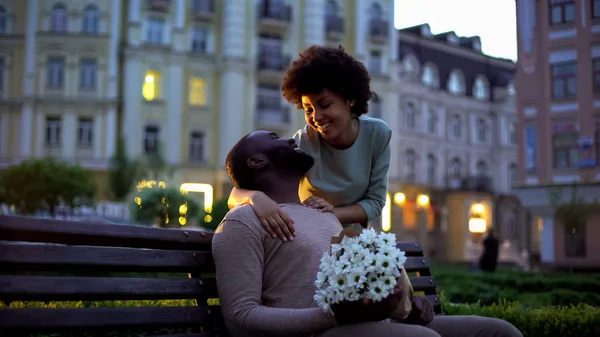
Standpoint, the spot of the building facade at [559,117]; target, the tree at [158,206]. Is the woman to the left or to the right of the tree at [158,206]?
left

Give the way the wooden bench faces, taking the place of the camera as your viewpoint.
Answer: facing the viewer and to the right of the viewer

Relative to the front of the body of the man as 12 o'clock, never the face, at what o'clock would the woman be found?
The woman is roughly at 8 o'clock from the man.

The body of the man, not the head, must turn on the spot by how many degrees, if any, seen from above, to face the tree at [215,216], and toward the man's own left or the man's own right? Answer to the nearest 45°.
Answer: approximately 135° to the man's own left

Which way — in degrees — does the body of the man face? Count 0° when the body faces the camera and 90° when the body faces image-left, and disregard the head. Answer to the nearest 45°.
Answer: approximately 315°

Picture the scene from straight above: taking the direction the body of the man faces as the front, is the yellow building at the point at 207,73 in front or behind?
behind

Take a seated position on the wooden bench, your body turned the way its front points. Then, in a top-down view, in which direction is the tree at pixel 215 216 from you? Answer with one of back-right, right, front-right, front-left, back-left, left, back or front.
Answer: back-left

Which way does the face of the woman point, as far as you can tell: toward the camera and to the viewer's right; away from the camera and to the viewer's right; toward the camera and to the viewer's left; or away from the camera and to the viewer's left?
toward the camera and to the viewer's left

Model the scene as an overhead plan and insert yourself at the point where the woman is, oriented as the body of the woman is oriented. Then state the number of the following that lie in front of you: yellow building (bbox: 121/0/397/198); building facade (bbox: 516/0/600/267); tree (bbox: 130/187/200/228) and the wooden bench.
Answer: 1

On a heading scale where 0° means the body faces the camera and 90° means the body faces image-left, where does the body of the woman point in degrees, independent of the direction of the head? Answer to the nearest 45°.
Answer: approximately 45°

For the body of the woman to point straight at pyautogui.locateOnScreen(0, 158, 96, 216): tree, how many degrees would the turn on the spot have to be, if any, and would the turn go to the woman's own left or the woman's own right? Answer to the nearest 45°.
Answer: approximately 135° to the woman's own right

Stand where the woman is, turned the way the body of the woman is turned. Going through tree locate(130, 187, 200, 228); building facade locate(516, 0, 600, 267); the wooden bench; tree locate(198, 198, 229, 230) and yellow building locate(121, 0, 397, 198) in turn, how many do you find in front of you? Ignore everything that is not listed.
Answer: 1

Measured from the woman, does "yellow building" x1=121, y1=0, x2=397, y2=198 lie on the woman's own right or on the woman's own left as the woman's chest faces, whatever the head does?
on the woman's own right
